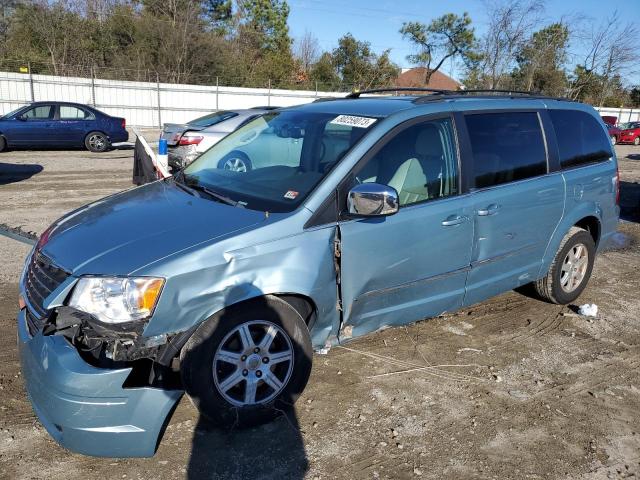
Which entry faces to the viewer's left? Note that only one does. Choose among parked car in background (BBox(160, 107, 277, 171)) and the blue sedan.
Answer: the blue sedan

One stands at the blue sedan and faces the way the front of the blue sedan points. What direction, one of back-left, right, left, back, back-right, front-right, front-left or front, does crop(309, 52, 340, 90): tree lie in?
back-right

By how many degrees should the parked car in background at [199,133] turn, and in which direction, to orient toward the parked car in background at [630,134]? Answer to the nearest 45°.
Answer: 0° — it already faces it

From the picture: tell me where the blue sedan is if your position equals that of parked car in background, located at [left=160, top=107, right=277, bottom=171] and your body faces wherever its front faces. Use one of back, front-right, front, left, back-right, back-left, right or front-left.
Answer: left

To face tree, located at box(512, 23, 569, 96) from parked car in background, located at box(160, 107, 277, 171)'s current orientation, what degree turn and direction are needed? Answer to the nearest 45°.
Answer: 0° — it already faces it

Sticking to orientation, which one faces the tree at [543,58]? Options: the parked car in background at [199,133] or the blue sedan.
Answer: the parked car in background

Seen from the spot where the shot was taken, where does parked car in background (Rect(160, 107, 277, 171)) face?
facing away from the viewer and to the right of the viewer

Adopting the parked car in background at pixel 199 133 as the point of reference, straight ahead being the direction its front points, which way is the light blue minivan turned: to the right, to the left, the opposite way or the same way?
the opposite way
